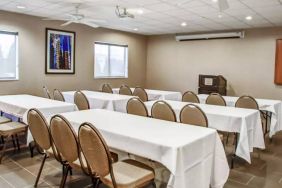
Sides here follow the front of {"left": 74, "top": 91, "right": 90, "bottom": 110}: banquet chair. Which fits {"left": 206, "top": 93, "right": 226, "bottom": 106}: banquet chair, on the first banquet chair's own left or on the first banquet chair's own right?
on the first banquet chair's own right

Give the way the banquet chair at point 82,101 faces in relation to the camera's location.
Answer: facing away from the viewer and to the right of the viewer

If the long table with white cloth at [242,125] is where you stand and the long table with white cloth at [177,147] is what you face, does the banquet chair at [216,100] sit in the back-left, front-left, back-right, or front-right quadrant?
back-right

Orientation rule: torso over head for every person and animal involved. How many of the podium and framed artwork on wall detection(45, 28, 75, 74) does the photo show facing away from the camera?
0

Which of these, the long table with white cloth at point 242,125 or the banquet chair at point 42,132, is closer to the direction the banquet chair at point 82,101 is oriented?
the long table with white cloth

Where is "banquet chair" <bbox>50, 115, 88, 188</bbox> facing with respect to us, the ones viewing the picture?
facing away from the viewer and to the right of the viewer

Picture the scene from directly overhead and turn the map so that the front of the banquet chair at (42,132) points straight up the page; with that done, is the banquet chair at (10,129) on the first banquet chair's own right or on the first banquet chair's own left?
on the first banquet chair's own left

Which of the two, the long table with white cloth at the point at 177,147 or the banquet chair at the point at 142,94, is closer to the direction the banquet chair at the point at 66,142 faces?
the banquet chair

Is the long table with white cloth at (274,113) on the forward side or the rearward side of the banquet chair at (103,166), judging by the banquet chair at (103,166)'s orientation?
on the forward side

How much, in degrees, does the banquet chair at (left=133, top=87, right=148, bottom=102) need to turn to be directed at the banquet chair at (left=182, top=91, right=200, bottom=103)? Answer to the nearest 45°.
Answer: approximately 90° to its right

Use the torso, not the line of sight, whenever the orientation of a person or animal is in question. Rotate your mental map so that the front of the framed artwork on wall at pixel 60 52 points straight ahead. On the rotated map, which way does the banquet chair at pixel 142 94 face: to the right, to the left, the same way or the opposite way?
to the left

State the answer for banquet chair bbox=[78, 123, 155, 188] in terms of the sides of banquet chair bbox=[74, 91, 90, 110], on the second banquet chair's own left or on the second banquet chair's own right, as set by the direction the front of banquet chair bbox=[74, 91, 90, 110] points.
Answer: on the second banquet chair's own right
